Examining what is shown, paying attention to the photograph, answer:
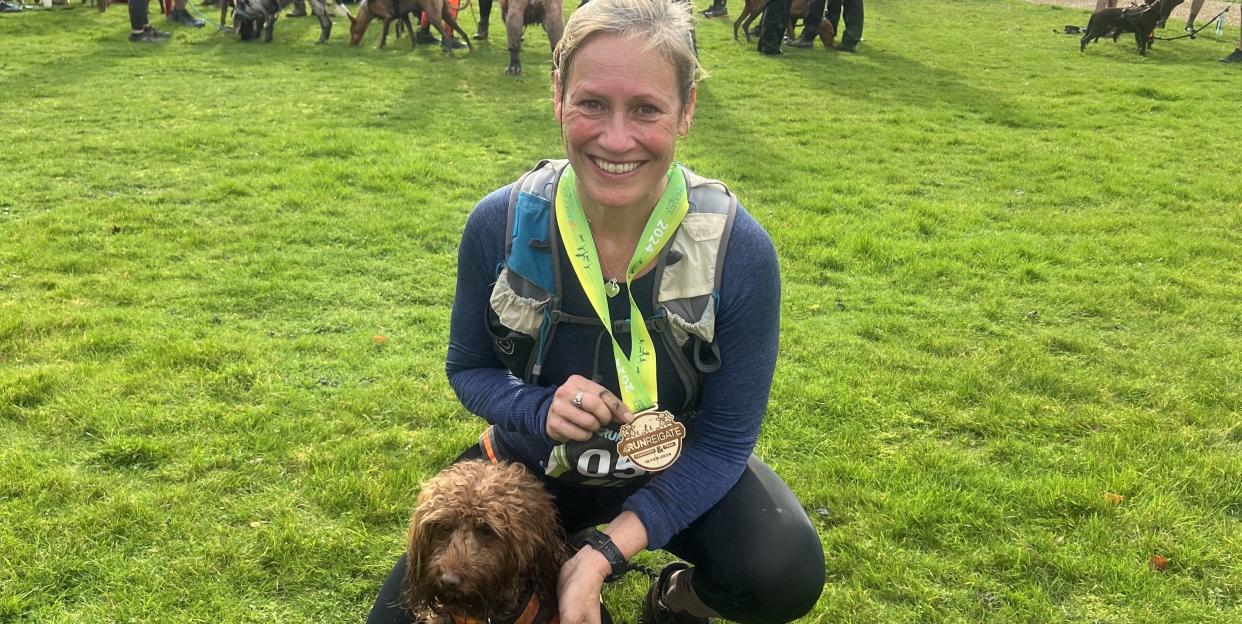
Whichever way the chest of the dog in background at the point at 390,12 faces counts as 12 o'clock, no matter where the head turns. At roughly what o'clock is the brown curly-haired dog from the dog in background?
The brown curly-haired dog is roughly at 9 o'clock from the dog in background.

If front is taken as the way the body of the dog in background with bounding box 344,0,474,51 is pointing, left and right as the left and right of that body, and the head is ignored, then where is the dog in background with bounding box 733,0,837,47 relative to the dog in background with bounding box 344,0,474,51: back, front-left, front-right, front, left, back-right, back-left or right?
back

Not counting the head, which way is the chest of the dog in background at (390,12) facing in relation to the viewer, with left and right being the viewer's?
facing to the left of the viewer

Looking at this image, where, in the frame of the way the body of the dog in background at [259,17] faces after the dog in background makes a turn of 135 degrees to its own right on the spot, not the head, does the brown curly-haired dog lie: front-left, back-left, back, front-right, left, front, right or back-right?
back-right

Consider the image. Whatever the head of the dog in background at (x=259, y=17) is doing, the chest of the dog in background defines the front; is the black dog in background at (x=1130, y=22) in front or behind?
behind

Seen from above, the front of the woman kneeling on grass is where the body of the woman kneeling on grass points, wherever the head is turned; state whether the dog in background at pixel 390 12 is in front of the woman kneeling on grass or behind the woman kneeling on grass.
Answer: behind

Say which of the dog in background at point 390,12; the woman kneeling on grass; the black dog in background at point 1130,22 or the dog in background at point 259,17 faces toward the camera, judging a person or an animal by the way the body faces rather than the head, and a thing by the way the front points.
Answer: the woman kneeling on grass

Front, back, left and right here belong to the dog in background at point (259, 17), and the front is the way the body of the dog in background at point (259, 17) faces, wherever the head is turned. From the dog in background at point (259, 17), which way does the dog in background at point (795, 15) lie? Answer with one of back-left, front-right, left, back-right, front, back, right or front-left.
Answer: back
